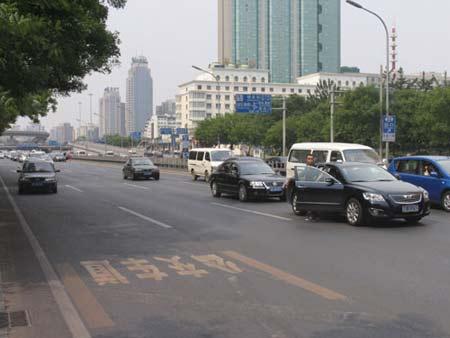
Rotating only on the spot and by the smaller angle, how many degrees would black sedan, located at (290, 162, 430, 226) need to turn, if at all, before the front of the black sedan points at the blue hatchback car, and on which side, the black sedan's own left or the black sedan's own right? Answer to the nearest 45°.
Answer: approximately 90° to the black sedan's own left

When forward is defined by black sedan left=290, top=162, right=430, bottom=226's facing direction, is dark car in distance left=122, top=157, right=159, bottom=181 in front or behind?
behind

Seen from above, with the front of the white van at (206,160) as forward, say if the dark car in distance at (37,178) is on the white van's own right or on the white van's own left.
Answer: on the white van's own right

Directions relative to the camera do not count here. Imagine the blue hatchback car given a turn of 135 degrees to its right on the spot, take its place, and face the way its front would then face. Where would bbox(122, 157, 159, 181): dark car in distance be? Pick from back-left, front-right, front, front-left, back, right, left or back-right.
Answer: front-right

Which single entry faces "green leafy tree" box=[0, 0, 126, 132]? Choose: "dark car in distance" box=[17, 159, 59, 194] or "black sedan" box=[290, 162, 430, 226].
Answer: the dark car in distance

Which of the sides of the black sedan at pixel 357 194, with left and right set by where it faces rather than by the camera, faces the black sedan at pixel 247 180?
back

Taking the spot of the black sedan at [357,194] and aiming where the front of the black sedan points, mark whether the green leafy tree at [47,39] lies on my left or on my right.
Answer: on my right

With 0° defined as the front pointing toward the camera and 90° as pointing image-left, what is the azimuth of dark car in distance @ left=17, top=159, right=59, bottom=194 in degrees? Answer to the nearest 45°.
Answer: approximately 0°

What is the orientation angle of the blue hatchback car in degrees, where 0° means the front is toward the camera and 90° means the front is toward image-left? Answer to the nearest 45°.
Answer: approximately 315°

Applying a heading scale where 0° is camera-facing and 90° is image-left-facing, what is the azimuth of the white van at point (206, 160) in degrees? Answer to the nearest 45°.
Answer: approximately 315°
